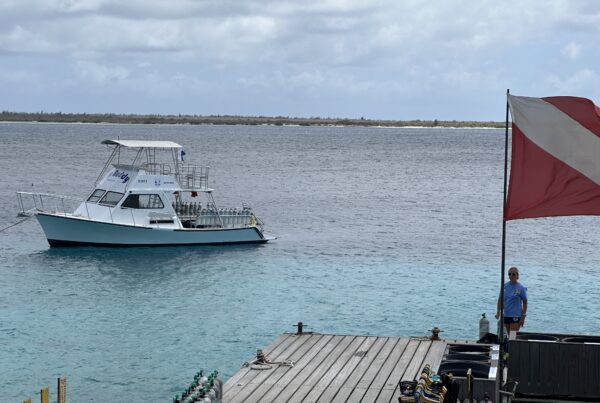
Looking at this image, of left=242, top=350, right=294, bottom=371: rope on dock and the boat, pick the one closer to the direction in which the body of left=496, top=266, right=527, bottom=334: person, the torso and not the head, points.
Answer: the rope on dock

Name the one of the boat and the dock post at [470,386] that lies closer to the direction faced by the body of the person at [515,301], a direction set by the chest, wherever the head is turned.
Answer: the dock post

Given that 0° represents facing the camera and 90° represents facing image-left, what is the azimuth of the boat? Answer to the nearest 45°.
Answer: approximately 45°

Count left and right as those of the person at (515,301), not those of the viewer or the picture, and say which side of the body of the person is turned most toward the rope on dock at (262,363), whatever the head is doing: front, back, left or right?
right

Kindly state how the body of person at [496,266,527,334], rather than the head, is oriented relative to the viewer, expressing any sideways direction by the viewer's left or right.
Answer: facing the viewer

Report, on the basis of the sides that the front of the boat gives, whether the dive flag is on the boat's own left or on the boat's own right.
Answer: on the boat's own left

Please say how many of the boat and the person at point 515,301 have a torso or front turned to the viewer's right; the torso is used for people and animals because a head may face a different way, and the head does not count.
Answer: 0

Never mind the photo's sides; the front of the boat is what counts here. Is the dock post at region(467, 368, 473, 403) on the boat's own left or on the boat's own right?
on the boat's own left

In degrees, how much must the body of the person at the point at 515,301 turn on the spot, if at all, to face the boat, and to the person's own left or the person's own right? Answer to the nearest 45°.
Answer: approximately 135° to the person's own right

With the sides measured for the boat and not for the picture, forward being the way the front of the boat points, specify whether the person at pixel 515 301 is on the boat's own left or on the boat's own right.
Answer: on the boat's own left

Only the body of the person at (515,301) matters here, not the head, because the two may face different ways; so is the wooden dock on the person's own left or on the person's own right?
on the person's own right
